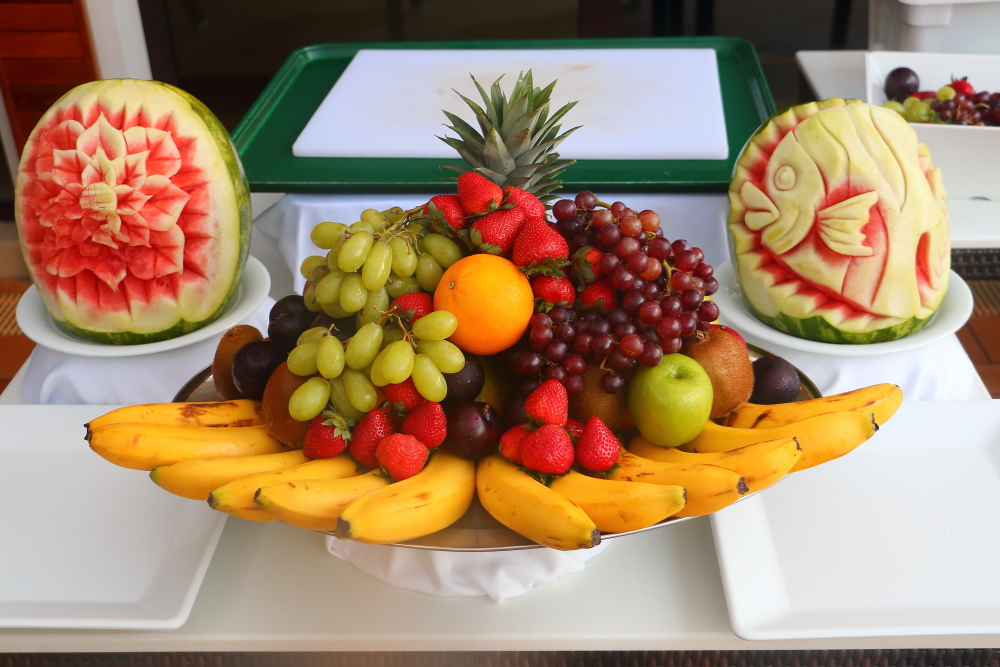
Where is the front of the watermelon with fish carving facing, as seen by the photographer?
facing the viewer

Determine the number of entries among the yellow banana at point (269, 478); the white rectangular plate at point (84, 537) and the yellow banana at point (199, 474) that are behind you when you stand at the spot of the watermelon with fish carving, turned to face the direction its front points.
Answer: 0

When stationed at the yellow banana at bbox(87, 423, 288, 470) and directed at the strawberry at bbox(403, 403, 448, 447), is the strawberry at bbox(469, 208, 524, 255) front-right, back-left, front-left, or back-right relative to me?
front-left

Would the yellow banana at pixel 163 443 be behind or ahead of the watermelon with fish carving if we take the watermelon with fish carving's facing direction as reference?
ahead

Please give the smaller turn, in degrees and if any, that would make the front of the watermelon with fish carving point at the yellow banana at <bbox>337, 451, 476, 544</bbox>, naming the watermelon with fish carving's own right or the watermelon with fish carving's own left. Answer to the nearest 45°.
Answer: approximately 45° to the watermelon with fish carving's own right

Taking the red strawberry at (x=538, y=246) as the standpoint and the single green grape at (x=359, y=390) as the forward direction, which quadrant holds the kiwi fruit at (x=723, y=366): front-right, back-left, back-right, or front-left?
back-left

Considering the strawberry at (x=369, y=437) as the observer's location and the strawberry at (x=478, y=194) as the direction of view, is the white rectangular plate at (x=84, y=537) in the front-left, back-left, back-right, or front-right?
back-left

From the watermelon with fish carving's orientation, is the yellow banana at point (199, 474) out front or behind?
out front
